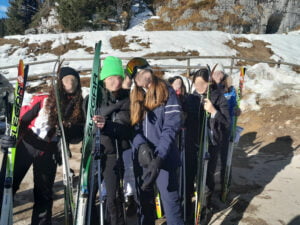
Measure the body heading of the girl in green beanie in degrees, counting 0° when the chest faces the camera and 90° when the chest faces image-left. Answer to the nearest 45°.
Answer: approximately 0°

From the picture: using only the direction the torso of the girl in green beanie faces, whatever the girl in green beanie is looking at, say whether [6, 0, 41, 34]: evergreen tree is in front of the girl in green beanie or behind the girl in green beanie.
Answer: behind

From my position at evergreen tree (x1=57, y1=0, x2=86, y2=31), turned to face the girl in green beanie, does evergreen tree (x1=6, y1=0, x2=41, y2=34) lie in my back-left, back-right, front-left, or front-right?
back-right

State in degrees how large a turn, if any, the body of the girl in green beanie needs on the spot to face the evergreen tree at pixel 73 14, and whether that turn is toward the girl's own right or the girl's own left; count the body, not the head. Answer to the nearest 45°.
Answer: approximately 180°

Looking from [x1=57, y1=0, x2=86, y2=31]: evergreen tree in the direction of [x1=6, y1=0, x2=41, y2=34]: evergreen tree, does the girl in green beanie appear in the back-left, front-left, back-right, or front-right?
back-left
